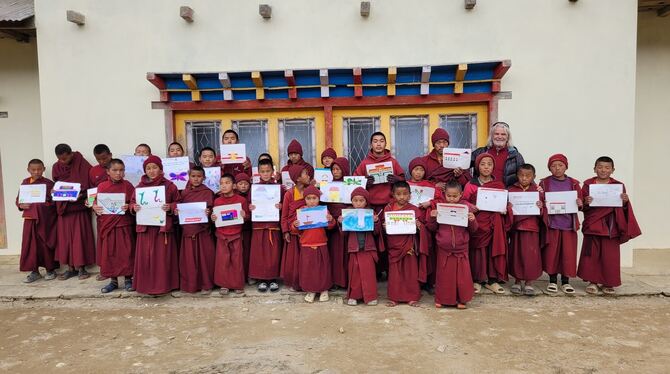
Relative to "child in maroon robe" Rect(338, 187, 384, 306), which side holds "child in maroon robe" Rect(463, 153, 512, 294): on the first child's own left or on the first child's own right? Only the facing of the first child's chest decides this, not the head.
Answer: on the first child's own left

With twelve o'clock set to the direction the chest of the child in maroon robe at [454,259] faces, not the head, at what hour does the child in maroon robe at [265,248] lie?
the child in maroon robe at [265,248] is roughly at 3 o'clock from the child in maroon robe at [454,259].

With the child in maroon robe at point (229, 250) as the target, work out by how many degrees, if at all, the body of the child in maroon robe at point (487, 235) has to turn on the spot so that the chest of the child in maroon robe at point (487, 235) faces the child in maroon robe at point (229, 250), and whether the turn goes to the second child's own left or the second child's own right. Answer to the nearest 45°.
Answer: approximately 90° to the second child's own right

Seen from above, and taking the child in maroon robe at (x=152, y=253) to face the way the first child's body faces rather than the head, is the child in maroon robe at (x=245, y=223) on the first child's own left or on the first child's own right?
on the first child's own left

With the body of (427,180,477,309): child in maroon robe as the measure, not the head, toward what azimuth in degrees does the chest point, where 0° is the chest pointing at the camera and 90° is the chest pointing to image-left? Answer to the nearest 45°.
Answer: approximately 0°

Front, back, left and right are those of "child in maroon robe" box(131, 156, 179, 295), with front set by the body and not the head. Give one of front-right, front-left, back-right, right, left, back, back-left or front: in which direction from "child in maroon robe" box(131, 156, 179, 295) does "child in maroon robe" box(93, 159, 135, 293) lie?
back-right

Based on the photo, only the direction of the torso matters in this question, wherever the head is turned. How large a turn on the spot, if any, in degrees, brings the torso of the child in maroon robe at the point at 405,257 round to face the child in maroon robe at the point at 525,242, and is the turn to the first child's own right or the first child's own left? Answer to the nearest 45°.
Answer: approximately 90° to the first child's own left
